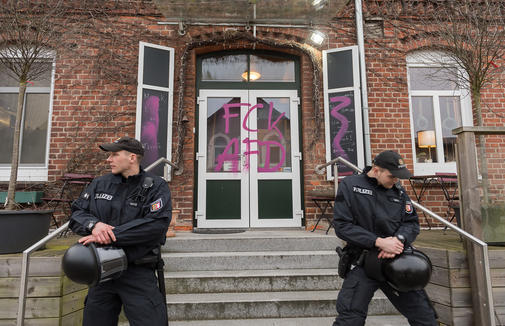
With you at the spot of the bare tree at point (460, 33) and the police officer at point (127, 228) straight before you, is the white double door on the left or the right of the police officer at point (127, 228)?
right

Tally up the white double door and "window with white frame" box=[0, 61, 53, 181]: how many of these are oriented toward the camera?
2

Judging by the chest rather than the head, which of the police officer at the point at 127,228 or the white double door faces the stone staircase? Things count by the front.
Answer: the white double door

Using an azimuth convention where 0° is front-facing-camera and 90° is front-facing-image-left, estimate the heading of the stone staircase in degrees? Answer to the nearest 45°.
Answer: approximately 0°

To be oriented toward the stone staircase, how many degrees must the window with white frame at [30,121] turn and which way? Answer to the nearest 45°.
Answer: approximately 45° to its left

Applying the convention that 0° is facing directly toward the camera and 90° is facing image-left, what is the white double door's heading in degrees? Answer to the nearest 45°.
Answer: approximately 0°

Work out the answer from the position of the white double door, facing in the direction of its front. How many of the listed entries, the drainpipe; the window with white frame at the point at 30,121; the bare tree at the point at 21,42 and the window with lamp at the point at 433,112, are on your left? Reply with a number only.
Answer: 2

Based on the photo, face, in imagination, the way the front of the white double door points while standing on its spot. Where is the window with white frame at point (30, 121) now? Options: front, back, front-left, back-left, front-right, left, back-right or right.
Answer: right
